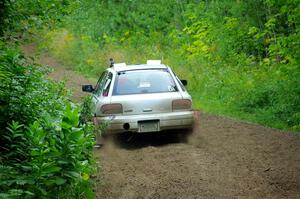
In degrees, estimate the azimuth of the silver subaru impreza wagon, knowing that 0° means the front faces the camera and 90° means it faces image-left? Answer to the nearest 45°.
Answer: approximately 180°
